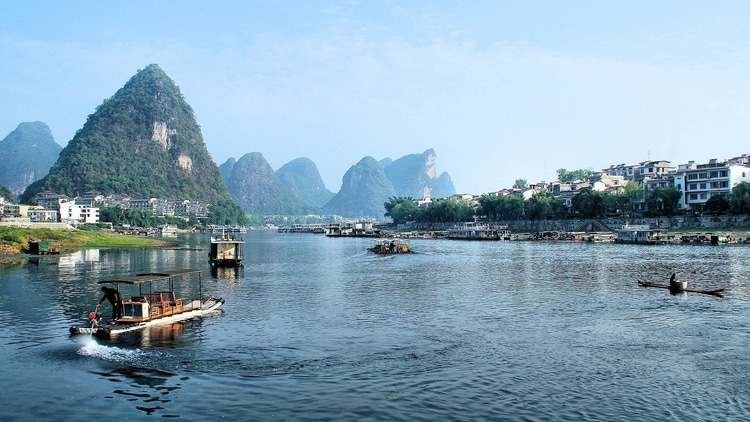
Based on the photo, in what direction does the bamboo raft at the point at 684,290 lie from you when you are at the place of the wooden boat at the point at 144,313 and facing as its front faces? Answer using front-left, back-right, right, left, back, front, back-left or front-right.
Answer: front-right

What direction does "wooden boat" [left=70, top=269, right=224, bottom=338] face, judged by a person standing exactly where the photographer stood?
facing away from the viewer and to the right of the viewer
